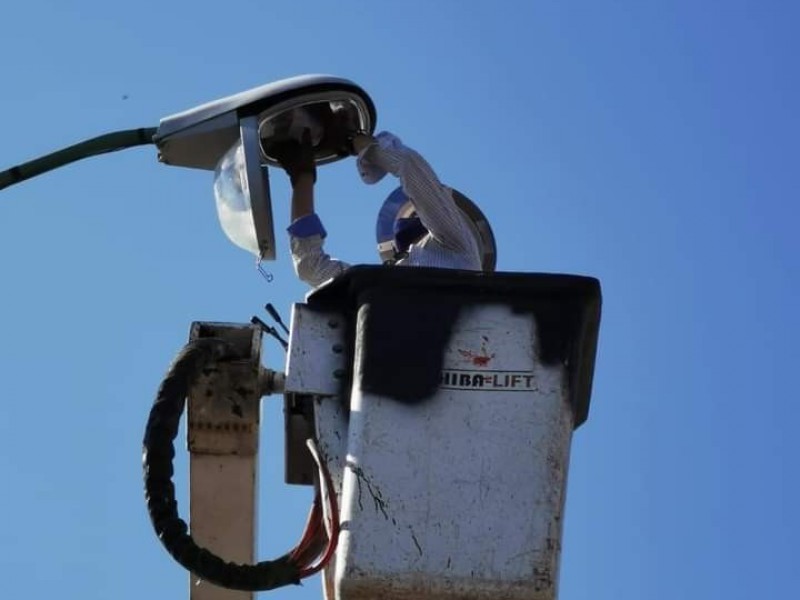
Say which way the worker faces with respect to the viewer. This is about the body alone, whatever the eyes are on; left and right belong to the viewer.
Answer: facing to the left of the viewer
